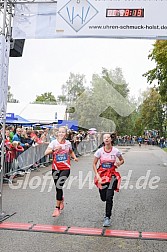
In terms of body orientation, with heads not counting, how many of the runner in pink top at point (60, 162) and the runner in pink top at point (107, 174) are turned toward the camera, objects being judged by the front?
2

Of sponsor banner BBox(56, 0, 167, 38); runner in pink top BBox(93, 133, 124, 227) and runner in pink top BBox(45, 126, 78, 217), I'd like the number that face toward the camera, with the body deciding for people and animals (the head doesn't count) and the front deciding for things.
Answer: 3

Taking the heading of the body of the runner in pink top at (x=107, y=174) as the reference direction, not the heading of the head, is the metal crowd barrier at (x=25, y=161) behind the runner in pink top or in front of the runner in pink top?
behind

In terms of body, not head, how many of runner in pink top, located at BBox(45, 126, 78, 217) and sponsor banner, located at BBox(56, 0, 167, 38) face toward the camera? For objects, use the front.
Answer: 2

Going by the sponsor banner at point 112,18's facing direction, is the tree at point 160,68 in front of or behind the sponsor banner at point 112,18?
behind

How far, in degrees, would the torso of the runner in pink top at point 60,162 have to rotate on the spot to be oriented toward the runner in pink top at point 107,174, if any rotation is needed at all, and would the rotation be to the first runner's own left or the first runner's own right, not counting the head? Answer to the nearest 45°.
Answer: approximately 45° to the first runner's own left

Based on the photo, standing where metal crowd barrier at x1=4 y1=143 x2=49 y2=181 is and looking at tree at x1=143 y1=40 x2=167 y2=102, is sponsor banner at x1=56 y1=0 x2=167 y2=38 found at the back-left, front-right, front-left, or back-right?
back-right

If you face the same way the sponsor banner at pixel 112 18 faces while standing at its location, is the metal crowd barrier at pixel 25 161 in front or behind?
behind

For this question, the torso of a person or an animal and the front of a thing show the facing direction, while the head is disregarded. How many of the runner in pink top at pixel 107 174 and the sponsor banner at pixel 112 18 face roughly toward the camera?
2
